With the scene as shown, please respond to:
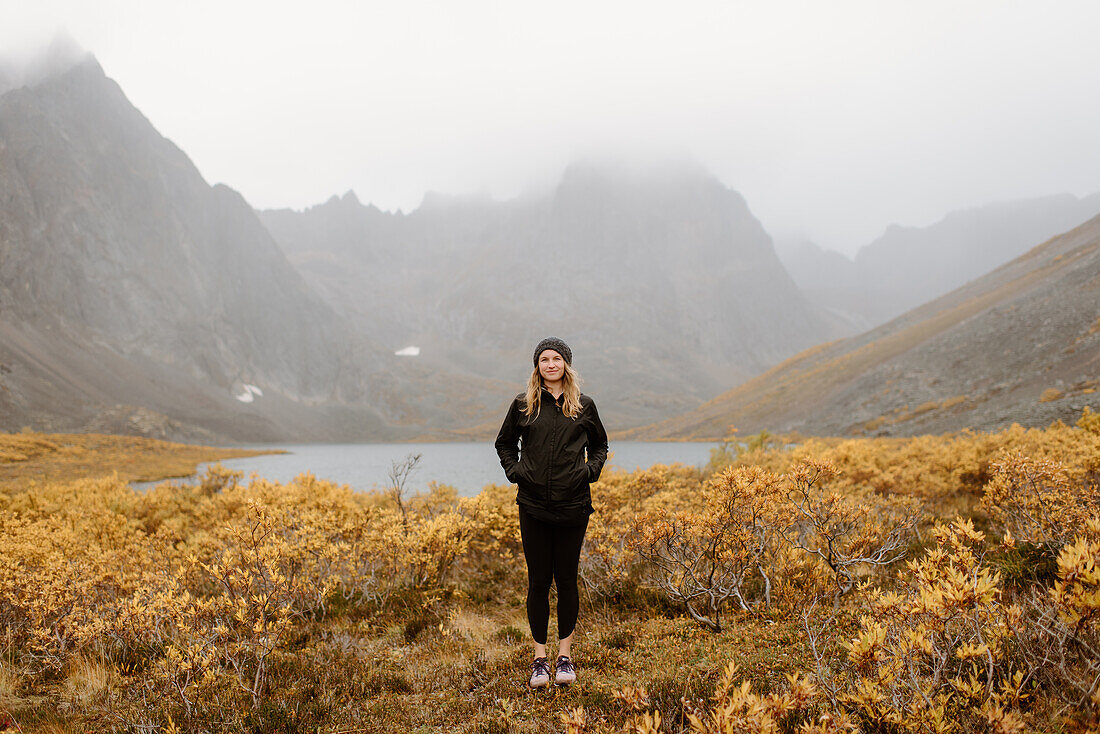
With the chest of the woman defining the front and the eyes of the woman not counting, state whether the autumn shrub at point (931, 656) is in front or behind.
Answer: in front

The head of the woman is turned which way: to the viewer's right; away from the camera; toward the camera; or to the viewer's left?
toward the camera

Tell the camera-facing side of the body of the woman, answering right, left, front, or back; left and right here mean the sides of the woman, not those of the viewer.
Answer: front
